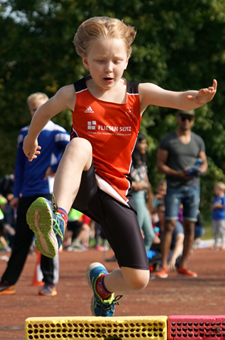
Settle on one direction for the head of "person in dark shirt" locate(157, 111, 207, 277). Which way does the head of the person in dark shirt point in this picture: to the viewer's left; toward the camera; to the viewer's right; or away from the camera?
toward the camera

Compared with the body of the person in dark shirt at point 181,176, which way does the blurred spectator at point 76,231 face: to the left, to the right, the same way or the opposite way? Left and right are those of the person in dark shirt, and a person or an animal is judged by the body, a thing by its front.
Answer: the same way

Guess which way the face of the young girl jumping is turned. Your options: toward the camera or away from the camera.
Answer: toward the camera

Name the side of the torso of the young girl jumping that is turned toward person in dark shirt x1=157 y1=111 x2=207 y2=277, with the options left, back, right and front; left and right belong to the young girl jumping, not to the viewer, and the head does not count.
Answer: back

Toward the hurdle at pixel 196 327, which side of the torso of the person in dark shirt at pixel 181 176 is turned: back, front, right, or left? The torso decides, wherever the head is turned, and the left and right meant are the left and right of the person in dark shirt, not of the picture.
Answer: front

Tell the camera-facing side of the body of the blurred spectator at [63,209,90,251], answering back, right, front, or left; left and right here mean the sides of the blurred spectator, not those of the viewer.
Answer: front

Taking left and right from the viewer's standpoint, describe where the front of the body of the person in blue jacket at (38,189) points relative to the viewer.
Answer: facing the viewer and to the left of the viewer

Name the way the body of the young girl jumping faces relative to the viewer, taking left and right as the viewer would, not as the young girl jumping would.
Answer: facing the viewer

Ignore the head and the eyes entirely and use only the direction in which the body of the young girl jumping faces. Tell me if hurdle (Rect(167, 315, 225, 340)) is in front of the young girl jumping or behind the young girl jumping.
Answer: in front

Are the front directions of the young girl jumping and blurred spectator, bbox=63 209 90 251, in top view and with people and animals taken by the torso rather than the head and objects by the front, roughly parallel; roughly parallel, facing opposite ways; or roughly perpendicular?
roughly parallel

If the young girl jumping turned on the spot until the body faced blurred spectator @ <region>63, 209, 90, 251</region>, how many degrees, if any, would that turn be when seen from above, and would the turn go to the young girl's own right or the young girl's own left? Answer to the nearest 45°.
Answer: approximately 180°

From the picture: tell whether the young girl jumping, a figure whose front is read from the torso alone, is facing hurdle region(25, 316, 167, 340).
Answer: yes

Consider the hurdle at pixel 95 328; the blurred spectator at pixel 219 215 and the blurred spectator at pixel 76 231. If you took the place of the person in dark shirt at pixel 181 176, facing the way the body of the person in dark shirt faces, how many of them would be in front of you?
1

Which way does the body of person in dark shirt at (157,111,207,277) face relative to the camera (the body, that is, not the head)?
toward the camera

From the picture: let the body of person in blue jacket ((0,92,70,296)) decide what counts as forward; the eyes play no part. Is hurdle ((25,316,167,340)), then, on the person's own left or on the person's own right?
on the person's own left
